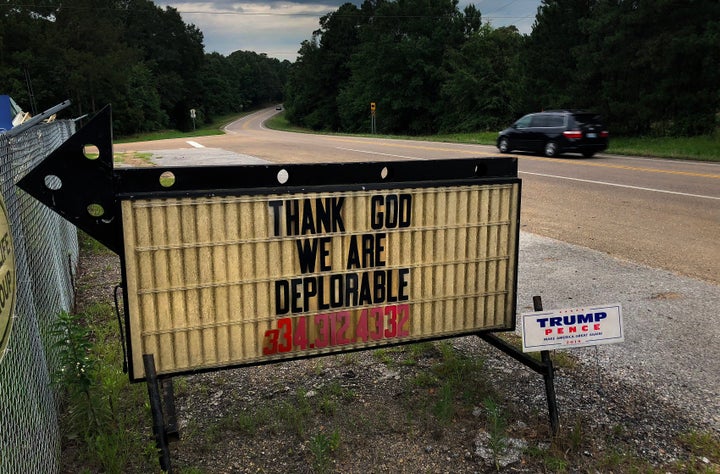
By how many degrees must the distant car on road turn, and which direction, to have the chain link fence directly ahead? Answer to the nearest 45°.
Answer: approximately 135° to its left

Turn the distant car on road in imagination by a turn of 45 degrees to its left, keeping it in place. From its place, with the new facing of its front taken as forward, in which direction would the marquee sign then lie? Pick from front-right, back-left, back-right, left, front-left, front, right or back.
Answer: left

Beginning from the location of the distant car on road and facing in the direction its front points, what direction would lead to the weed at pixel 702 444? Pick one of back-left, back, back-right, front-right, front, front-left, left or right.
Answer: back-left

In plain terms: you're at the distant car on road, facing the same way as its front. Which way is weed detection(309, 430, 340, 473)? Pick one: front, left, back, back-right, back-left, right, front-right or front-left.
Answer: back-left

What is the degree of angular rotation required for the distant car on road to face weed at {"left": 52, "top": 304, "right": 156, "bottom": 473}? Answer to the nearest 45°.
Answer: approximately 135° to its left

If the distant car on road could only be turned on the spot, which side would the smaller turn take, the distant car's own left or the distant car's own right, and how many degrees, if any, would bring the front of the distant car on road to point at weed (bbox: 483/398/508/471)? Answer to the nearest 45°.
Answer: approximately 135° to the distant car's own left

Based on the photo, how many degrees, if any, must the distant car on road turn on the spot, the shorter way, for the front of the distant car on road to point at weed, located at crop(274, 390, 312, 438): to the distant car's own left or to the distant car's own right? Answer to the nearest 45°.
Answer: approximately 135° to the distant car's own left

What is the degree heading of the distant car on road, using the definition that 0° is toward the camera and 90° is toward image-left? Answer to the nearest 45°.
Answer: approximately 135°
